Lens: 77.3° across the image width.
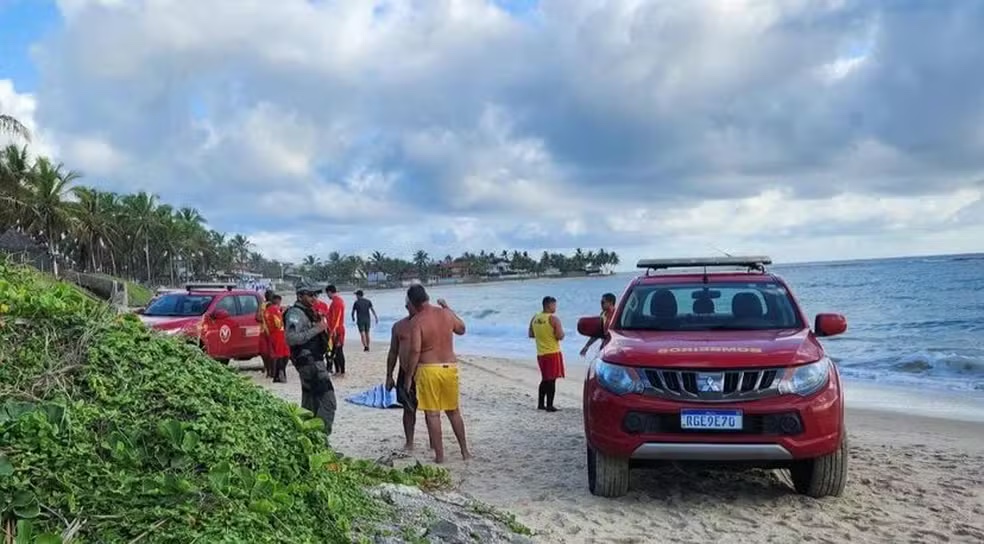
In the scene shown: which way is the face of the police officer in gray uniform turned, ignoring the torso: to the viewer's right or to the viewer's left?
to the viewer's right

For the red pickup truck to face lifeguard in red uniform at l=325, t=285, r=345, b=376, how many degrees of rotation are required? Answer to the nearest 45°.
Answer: approximately 135° to its right

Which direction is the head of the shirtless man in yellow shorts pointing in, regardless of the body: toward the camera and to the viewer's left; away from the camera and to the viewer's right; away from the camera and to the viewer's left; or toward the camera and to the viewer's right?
away from the camera and to the viewer's left

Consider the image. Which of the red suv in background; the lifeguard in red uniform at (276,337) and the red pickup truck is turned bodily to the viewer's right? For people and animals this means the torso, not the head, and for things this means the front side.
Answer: the lifeguard in red uniform

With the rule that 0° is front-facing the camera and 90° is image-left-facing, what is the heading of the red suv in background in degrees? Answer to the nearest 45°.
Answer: approximately 45°

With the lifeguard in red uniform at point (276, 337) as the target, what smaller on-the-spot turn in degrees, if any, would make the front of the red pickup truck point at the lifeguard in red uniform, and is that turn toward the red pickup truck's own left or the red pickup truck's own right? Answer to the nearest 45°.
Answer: approximately 135° to the red pickup truck's own right

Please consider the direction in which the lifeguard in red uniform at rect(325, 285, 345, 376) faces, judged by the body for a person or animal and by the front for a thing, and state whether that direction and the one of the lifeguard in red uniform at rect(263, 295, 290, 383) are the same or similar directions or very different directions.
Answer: very different directions

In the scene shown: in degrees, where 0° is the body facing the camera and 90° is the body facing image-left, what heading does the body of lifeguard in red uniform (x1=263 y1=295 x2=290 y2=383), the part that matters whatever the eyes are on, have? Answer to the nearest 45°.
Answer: approximately 270°

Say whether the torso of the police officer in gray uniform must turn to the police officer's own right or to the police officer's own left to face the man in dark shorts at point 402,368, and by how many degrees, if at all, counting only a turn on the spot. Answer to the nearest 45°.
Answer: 0° — they already face them
